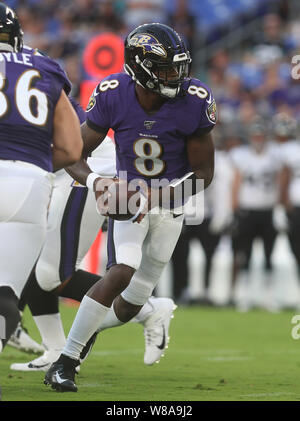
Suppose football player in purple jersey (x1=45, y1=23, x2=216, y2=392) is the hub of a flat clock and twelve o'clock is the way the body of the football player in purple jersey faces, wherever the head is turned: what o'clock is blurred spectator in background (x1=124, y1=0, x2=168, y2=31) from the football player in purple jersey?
The blurred spectator in background is roughly at 6 o'clock from the football player in purple jersey.

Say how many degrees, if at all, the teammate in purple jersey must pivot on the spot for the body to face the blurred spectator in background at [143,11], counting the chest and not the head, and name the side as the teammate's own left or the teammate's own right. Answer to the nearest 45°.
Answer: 0° — they already face them

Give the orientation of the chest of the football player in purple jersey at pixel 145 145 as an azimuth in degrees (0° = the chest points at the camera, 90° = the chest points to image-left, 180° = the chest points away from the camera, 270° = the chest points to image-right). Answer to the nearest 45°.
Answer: approximately 0°

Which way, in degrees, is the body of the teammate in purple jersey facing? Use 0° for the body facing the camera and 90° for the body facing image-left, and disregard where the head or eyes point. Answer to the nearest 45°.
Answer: approximately 180°
